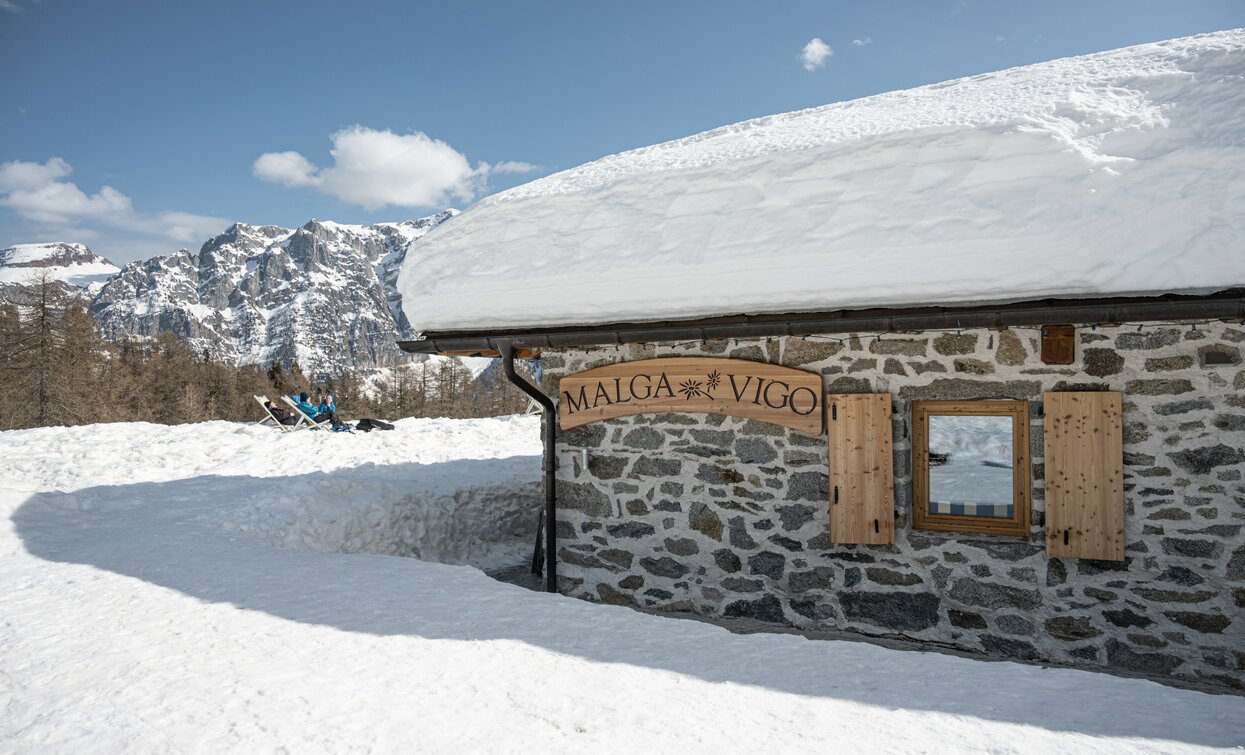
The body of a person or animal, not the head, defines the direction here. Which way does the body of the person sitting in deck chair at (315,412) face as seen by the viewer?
to the viewer's right

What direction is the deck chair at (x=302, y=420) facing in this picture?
to the viewer's right

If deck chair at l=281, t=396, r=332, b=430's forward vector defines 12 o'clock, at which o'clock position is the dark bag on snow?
The dark bag on snow is roughly at 1 o'clock from the deck chair.

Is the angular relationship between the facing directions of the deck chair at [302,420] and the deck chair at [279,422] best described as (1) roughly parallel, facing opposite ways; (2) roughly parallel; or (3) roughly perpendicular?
roughly parallel

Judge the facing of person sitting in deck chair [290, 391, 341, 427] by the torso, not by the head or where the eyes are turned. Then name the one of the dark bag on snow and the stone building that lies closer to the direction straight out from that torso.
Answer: the dark bag on snow

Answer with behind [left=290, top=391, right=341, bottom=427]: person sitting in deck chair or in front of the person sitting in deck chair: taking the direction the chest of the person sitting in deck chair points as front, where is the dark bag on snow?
in front

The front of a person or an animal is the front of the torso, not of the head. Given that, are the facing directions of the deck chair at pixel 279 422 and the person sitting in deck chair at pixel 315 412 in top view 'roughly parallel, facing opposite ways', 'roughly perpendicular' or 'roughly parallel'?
roughly parallel

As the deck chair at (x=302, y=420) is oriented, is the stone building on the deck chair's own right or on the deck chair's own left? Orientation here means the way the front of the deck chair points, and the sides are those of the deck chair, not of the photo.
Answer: on the deck chair's own right

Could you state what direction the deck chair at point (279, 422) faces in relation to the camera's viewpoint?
facing to the right of the viewer
